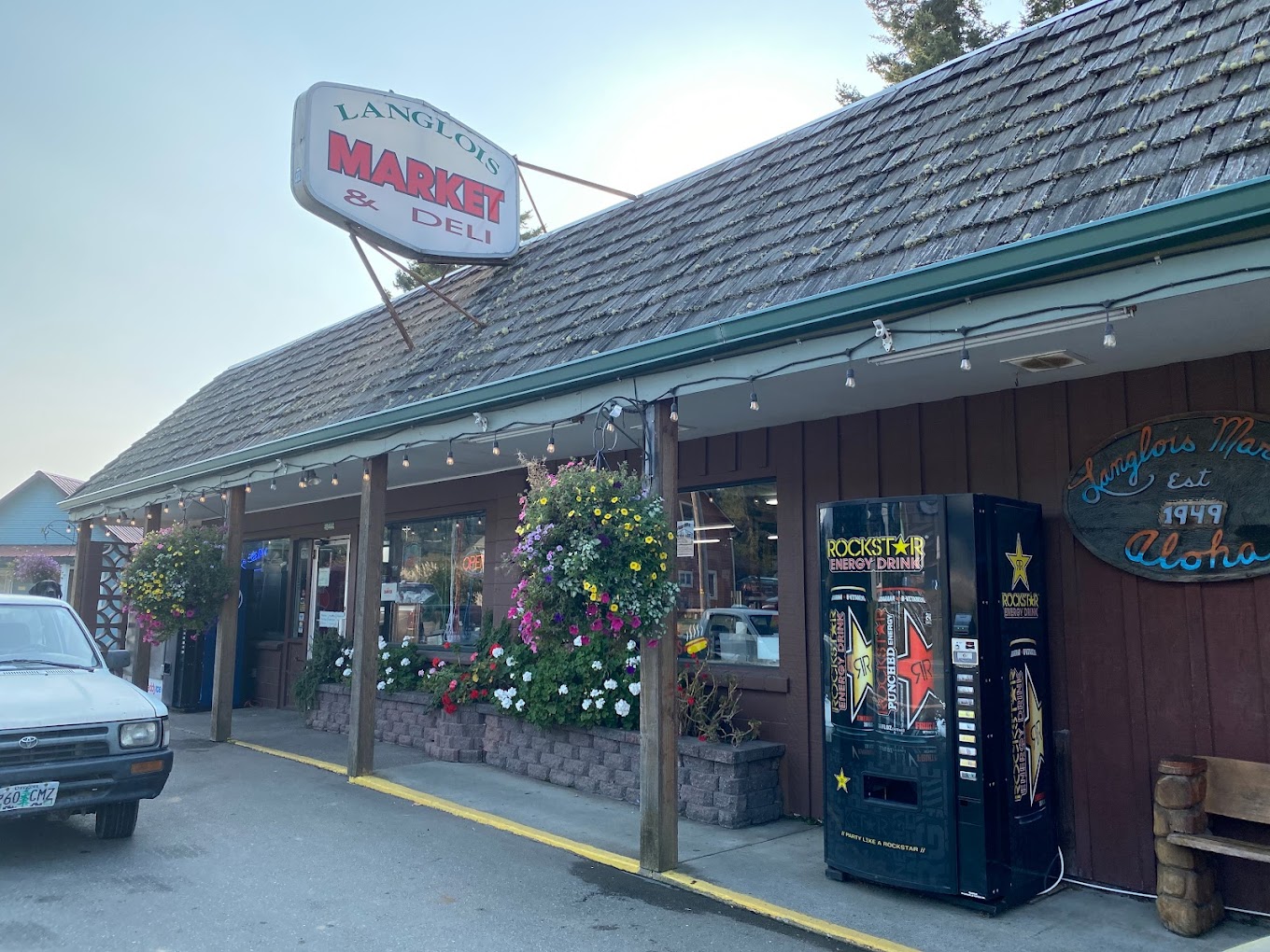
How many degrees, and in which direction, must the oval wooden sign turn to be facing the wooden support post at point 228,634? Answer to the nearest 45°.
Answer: approximately 90° to its right

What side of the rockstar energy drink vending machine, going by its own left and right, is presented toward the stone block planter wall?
right

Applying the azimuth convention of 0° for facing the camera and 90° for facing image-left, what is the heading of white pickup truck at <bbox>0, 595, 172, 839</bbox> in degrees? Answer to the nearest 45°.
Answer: approximately 0°

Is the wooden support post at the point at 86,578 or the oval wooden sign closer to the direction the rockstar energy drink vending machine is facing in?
the wooden support post

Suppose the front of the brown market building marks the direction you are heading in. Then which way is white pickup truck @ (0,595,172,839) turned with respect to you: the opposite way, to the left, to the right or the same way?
to the left

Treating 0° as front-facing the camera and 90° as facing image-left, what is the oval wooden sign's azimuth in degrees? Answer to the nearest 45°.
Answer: approximately 0°

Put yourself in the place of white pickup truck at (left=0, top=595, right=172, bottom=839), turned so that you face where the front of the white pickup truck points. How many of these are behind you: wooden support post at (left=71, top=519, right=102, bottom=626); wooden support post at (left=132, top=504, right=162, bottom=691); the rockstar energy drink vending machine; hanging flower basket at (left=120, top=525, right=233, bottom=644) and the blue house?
4

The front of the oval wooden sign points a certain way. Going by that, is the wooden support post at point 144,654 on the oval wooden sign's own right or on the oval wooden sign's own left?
on the oval wooden sign's own right

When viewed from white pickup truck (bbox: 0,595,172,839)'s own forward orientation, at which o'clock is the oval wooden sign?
The oval wooden sign is roughly at 10 o'clock from the white pickup truck.

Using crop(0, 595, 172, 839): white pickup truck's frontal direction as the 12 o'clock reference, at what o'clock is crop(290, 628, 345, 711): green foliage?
The green foliage is roughly at 7 o'clock from the white pickup truck.
